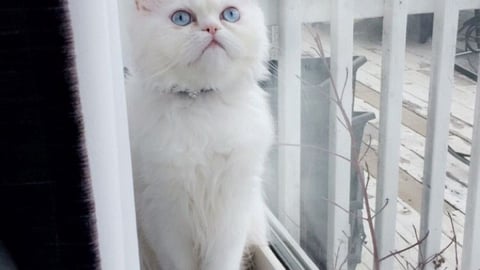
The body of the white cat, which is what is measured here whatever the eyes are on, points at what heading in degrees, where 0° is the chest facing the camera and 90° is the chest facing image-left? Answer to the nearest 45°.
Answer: approximately 0°
